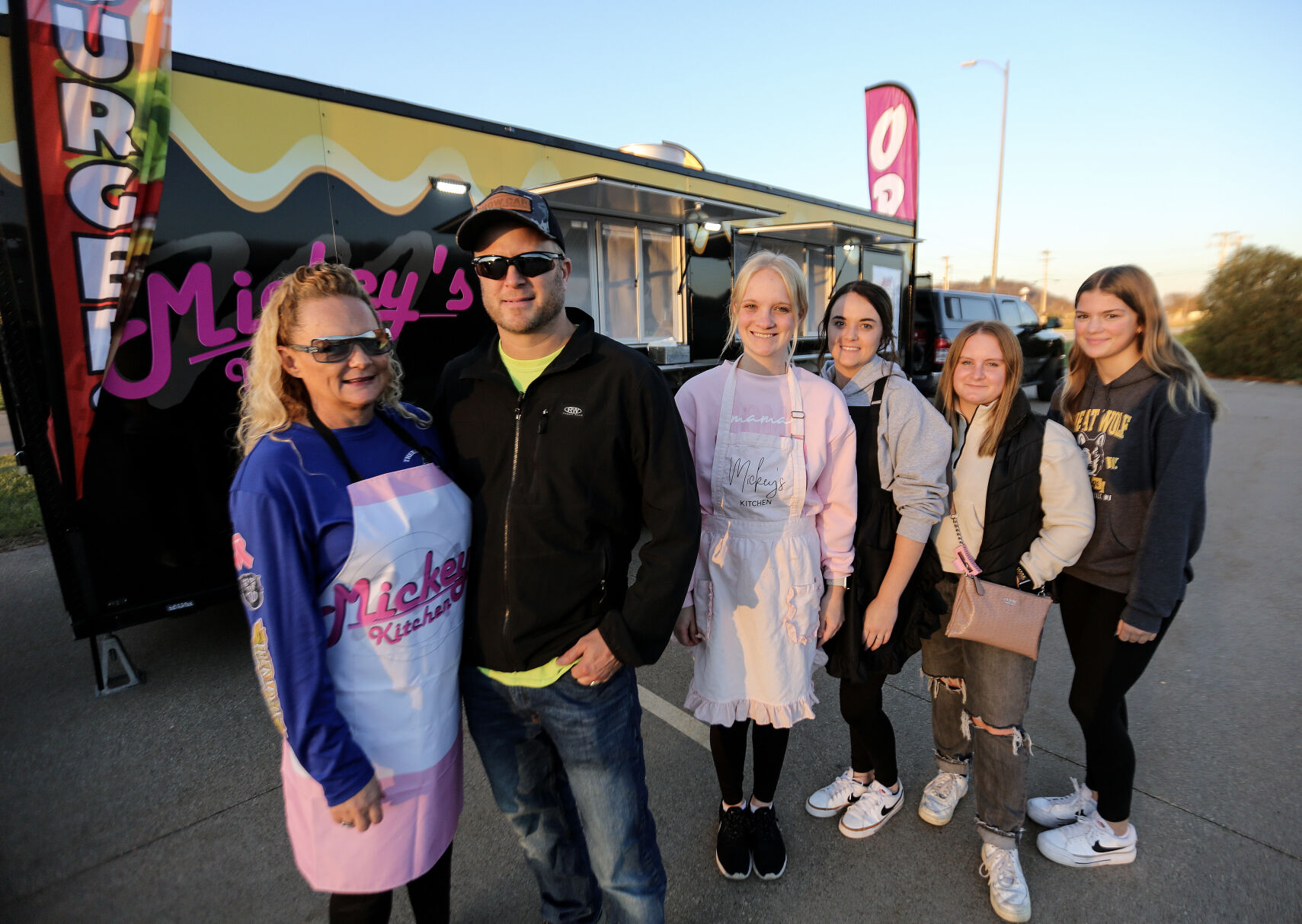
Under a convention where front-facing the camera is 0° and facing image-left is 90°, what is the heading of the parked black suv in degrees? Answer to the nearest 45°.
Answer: approximately 225°

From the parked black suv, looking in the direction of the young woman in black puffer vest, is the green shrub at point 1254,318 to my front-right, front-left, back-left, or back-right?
back-left

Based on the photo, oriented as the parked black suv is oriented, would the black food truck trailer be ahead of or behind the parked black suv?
behind

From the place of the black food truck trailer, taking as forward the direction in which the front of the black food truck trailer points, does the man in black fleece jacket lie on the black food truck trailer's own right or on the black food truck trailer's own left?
on the black food truck trailer's own right

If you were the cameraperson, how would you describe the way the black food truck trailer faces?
facing away from the viewer and to the right of the viewer

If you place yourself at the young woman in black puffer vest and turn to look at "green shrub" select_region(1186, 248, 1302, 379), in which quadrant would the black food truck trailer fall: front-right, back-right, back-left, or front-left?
front-left

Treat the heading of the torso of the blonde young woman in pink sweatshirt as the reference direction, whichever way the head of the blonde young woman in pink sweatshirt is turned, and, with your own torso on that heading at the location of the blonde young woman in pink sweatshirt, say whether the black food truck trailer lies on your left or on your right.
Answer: on your right

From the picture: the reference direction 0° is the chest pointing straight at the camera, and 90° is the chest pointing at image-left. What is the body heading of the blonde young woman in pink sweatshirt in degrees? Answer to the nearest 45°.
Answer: approximately 0°

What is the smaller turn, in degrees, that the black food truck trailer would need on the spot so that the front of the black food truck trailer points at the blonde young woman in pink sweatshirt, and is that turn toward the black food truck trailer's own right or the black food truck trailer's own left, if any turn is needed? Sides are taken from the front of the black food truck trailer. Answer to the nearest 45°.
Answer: approximately 90° to the black food truck trailer's own right
